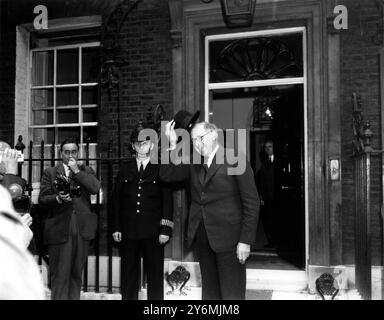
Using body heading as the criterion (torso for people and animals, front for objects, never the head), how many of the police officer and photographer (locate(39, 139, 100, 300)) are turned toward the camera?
2

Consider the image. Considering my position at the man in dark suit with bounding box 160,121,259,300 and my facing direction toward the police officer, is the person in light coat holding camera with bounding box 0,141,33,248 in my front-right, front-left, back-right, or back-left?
front-left

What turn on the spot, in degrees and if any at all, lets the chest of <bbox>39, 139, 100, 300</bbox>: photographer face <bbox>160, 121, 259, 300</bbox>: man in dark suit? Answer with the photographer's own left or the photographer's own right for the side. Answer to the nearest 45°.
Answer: approximately 45° to the photographer's own left

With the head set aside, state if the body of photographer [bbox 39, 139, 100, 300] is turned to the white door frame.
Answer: no

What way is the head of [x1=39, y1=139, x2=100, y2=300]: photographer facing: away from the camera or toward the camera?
toward the camera

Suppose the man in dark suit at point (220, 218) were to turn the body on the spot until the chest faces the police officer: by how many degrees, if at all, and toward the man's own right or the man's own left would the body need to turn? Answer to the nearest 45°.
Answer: approximately 90° to the man's own right

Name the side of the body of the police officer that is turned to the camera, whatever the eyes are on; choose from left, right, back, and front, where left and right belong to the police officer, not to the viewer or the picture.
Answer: front

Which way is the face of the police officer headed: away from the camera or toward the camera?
toward the camera

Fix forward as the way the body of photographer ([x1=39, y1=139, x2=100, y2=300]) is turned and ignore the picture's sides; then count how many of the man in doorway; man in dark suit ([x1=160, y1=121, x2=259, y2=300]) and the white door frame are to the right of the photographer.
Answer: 0

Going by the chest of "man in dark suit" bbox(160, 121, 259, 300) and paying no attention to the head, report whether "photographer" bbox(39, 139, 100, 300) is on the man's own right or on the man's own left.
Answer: on the man's own right

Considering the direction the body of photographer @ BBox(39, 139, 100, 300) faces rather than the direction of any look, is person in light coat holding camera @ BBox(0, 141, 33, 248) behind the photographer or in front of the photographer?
in front

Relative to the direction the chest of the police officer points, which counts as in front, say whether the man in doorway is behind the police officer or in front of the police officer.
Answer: behind

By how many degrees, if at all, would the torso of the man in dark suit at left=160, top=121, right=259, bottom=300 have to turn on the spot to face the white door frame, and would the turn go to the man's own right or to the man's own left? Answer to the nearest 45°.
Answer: approximately 135° to the man's own right
